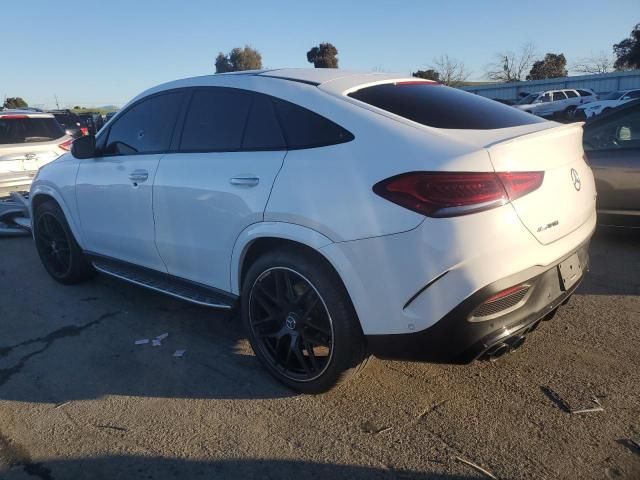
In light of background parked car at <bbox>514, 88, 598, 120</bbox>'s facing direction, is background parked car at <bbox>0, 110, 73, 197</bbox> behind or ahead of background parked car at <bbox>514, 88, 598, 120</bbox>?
ahead

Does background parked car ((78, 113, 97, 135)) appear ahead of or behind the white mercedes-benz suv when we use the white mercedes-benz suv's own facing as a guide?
ahead

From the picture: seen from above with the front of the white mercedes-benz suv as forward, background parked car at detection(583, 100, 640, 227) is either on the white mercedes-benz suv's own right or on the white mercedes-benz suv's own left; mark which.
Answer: on the white mercedes-benz suv's own right

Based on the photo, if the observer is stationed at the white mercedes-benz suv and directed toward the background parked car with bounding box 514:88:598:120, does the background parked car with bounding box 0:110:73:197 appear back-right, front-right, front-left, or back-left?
front-left

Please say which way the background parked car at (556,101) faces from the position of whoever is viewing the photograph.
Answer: facing the viewer and to the left of the viewer

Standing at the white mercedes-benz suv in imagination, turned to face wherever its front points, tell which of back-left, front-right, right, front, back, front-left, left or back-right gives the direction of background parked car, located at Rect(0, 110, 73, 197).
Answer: front

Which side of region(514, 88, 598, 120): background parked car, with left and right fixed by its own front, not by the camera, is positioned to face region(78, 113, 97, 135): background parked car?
front

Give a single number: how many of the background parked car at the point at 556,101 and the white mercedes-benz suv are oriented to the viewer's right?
0

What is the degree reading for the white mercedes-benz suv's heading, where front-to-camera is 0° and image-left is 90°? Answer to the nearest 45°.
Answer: approximately 135°
